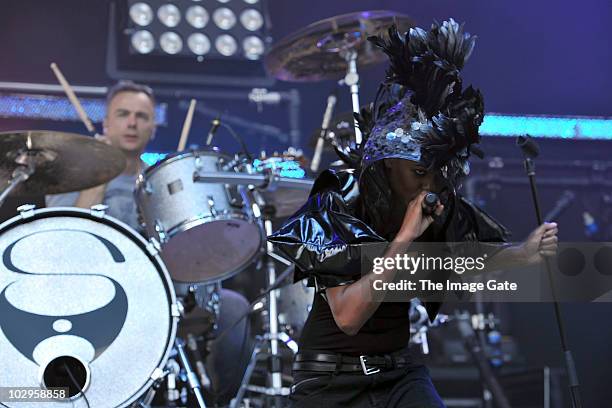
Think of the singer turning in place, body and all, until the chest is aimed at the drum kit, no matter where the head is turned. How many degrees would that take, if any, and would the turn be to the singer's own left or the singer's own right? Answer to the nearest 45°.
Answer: approximately 180°

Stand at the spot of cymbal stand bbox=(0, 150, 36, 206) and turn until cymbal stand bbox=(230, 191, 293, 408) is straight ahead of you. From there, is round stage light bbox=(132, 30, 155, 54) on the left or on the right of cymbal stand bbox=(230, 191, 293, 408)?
left

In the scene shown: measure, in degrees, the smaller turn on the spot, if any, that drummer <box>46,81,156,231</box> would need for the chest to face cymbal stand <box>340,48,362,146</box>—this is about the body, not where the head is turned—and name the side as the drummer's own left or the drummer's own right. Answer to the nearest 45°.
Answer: approximately 45° to the drummer's own left

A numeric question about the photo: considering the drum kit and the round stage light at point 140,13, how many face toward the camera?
2

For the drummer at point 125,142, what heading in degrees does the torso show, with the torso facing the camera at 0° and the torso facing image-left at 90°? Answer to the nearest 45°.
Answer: approximately 0°
